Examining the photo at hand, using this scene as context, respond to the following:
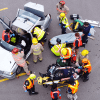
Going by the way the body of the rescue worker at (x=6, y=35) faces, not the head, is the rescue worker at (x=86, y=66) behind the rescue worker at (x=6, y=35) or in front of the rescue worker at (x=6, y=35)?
in front

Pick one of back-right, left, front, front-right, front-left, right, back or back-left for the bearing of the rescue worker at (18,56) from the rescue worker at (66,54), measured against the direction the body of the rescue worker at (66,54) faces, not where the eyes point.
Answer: front-right

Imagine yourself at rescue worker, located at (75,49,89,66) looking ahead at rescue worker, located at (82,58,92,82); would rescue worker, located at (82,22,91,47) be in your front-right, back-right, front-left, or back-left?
back-left

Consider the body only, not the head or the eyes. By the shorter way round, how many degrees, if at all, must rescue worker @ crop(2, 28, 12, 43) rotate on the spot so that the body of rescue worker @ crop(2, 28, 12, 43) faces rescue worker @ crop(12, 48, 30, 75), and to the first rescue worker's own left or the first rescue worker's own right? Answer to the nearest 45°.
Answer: approximately 90° to the first rescue worker's own right

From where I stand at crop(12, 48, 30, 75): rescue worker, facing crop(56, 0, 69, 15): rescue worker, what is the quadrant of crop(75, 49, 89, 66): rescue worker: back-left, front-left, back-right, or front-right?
front-right

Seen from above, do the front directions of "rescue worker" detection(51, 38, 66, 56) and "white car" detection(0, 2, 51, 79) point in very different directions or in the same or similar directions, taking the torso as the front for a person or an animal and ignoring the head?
very different directions

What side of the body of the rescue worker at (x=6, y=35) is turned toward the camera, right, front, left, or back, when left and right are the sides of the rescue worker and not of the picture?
right

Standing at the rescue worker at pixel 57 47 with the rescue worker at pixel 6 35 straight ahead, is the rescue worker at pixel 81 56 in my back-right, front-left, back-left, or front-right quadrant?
back-left

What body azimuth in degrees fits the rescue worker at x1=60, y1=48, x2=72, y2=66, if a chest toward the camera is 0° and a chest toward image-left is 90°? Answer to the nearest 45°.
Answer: approximately 45°
